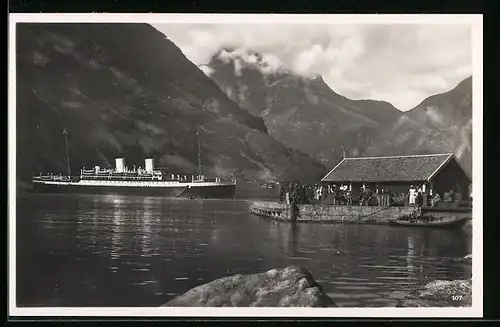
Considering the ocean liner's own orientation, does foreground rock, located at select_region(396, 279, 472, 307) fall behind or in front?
in front

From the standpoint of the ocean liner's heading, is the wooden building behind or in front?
in front

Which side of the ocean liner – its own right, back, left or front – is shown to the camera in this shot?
right
